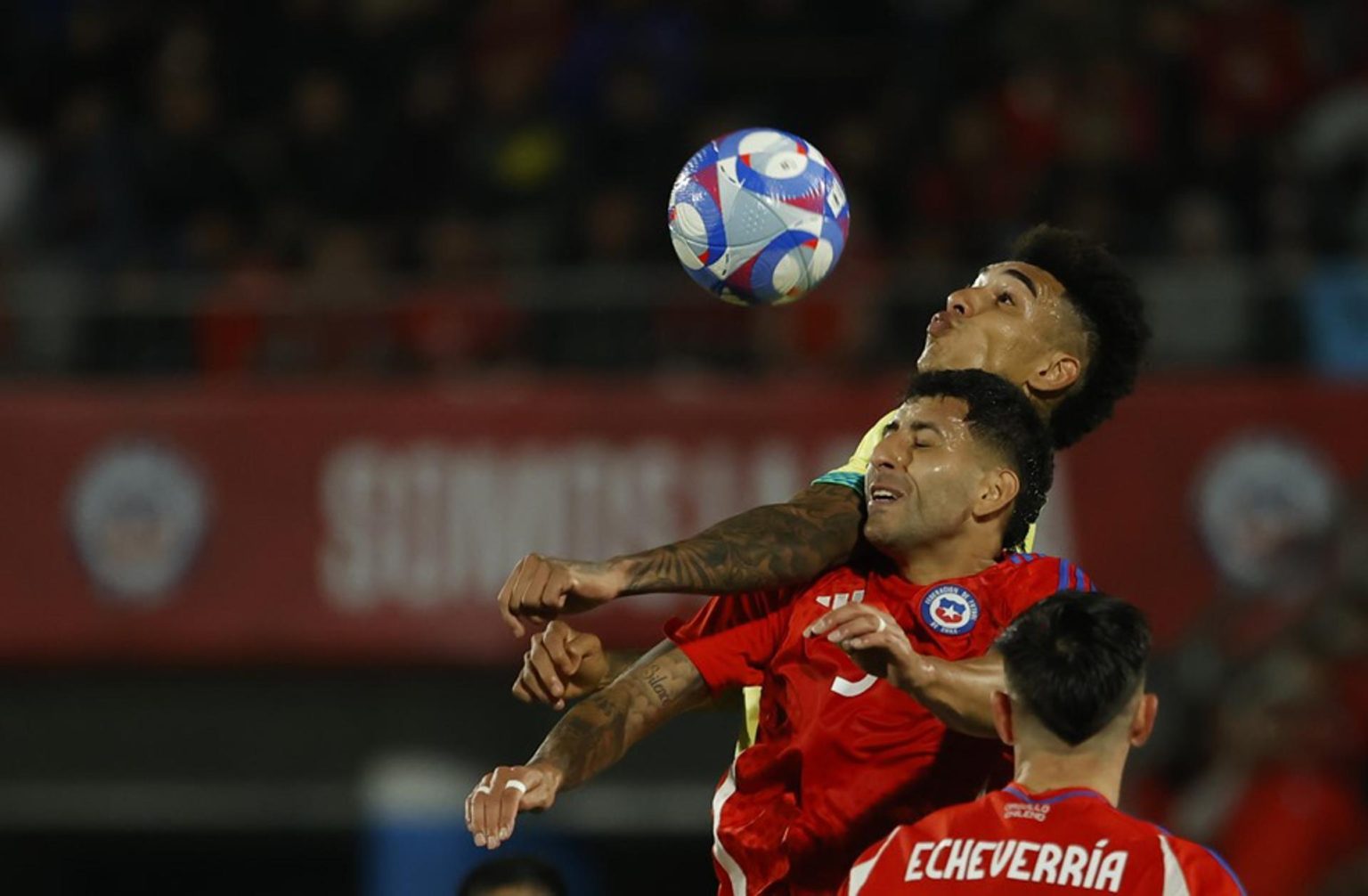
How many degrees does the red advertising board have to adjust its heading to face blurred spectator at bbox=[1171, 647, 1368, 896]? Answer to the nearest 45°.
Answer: approximately 90° to its left

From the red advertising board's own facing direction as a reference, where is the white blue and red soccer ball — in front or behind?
in front

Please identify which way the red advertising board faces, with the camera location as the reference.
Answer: facing the viewer

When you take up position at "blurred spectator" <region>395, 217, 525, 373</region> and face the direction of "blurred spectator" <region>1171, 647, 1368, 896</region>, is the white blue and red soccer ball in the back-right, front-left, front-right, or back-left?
front-right

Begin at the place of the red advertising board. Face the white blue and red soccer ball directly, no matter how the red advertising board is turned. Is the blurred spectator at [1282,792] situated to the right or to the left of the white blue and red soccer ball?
left
